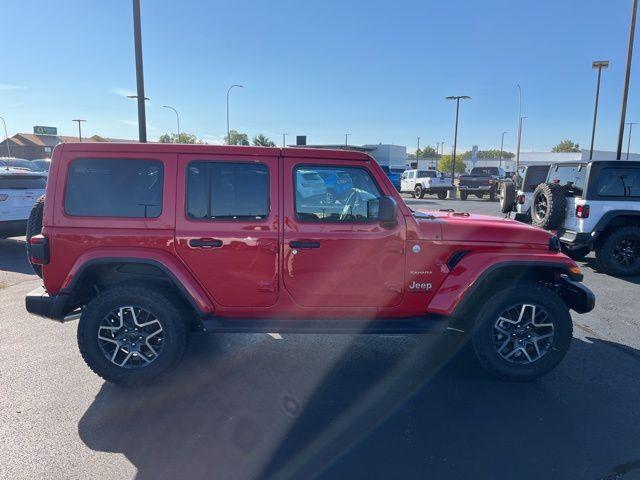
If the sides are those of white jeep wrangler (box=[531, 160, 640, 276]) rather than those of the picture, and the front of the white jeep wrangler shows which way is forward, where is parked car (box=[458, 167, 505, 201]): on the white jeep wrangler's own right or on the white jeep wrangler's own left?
on the white jeep wrangler's own left

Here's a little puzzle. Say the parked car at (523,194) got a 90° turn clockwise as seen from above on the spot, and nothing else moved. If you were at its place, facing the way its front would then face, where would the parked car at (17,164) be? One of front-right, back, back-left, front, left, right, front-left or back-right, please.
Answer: back-right

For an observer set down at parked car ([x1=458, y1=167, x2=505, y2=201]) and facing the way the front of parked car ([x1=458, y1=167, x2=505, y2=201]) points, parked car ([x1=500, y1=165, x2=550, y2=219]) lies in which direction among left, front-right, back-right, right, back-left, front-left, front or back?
back-right

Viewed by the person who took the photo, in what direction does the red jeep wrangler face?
facing to the right of the viewer

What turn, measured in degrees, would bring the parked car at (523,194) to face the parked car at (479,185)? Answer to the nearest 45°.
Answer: approximately 45° to its left

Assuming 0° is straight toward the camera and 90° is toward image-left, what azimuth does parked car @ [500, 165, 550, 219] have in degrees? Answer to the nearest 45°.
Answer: approximately 225°

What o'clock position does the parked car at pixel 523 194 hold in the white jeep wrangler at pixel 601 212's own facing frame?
The parked car is roughly at 9 o'clock from the white jeep wrangler.

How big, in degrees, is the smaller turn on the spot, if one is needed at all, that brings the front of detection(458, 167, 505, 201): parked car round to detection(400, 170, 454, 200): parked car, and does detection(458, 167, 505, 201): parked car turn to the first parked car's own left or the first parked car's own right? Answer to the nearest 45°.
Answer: approximately 135° to the first parked car's own left

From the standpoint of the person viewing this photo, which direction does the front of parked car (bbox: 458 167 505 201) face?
facing away from the viewer and to the right of the viewer
